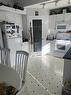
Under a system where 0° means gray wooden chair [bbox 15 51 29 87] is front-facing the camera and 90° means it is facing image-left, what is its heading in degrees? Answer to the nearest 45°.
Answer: approximately 45°

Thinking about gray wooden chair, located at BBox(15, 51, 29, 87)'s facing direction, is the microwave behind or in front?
behind
